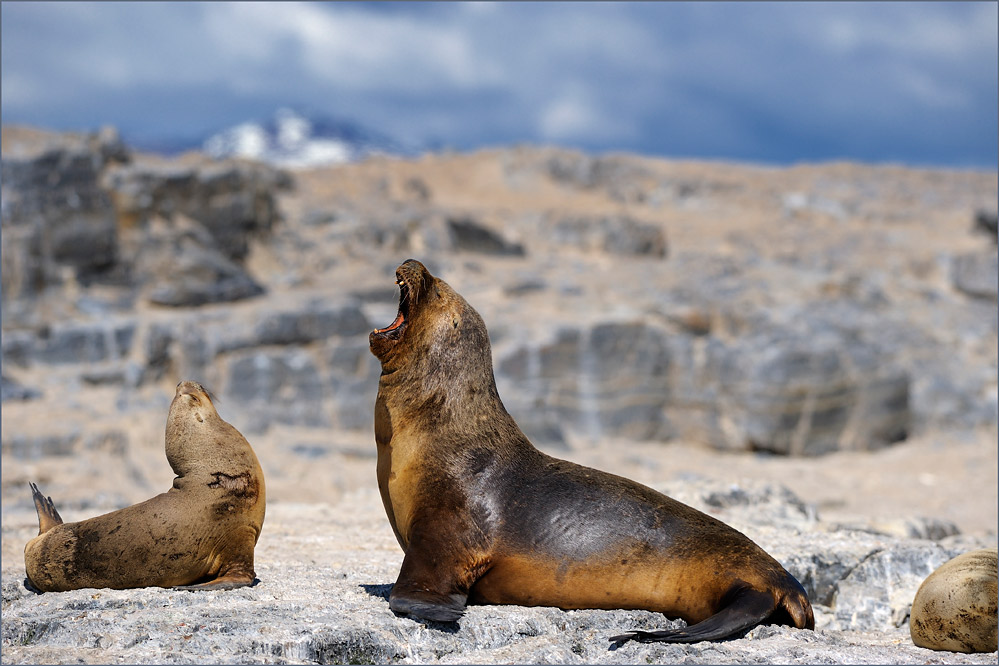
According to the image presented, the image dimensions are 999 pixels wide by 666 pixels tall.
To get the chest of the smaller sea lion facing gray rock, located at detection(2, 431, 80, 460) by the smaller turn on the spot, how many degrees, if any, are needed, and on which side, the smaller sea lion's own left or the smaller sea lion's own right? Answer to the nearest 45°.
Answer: approximately 90° to the smaller sea lion's own left

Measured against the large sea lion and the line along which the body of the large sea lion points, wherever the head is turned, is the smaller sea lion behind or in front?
in front

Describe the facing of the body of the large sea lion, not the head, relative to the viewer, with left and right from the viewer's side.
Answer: facing to the left of the viewer

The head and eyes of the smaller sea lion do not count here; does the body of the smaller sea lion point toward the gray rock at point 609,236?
no

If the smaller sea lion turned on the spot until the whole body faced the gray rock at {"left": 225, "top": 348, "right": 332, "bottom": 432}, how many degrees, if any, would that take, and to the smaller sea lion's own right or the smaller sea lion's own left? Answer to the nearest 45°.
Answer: approximately 90° to the smaller sea lion's own left

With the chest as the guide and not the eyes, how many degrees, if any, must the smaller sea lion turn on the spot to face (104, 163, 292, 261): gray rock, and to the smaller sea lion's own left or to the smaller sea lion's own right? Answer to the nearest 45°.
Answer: approximately 90° to the smaller sea lion's own left

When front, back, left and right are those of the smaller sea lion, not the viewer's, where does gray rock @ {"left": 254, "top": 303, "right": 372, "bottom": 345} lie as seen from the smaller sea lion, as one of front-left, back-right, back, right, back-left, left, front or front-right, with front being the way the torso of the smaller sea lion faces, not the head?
left

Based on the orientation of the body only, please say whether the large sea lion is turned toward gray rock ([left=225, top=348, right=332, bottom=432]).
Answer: no

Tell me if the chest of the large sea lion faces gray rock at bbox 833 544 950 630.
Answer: no

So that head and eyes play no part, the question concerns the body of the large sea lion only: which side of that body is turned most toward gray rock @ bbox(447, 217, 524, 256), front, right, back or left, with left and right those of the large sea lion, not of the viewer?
right

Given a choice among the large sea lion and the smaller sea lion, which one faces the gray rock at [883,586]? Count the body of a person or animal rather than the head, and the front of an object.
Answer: the smaller sea lion

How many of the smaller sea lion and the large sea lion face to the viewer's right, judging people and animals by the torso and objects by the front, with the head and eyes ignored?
1

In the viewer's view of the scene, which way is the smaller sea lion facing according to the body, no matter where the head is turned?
to the viewer's right

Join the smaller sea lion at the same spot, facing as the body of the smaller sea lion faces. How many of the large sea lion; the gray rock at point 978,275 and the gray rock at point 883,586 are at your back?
0
